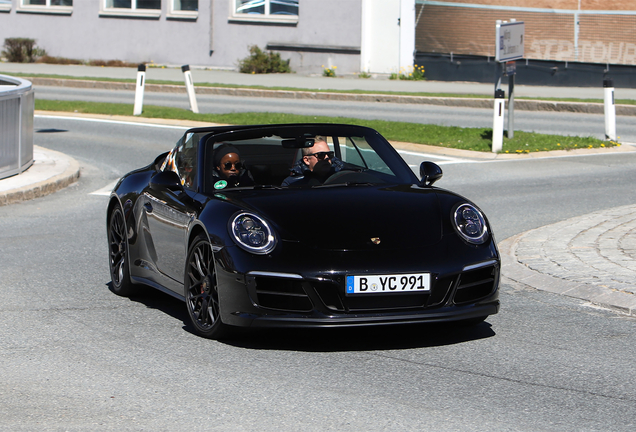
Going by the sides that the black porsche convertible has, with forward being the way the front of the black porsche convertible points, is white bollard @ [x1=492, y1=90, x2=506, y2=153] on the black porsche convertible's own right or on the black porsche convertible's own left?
on the black porsche convertible's own left

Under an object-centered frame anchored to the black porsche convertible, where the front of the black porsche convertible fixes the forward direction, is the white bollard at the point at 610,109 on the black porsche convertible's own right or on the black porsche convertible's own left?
on the black porsche convertible's own left

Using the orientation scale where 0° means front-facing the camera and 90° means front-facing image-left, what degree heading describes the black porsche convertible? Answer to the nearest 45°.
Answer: approximately 315°

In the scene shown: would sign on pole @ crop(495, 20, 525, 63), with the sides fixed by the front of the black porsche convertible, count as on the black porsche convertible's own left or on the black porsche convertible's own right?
on the black porsche convertible's own left

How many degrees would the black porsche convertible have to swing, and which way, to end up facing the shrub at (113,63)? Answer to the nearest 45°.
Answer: approximately 135° to its left

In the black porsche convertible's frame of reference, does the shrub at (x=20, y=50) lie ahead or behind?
behind

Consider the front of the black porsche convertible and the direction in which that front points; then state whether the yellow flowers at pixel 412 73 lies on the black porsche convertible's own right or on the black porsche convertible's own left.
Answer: on the black porsche convertible's own left

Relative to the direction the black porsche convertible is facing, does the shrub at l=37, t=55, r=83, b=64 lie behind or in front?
behind

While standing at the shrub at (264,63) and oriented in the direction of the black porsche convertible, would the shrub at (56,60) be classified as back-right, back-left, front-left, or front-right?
back-right
